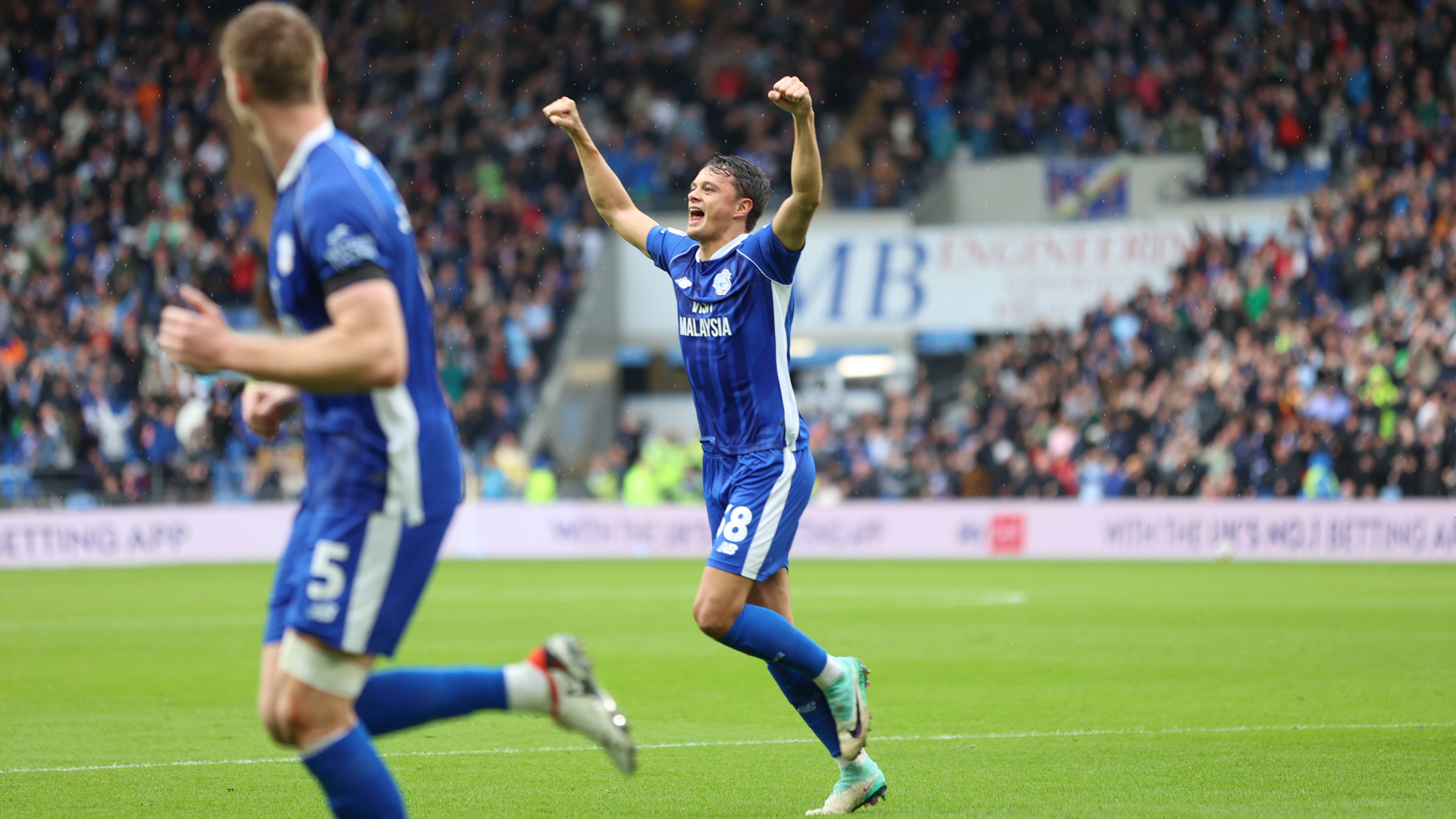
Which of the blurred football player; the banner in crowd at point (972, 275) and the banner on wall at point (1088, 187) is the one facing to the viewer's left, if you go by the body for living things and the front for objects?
the blurred football player

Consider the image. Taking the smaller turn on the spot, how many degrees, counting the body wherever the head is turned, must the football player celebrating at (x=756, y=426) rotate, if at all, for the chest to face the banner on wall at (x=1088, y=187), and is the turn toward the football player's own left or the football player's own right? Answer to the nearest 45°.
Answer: approximately 135° to the football player's own right

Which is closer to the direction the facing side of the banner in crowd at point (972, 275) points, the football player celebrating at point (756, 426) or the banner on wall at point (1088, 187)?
the football player celebrating

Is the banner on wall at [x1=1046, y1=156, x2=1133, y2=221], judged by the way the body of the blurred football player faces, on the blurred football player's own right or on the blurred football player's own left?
on the blurred football player's own right

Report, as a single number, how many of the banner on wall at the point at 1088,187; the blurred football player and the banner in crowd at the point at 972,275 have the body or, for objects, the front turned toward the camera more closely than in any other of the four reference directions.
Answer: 2

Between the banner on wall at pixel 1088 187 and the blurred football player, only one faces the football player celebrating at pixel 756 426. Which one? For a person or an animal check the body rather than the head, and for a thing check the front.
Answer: the banner on wall

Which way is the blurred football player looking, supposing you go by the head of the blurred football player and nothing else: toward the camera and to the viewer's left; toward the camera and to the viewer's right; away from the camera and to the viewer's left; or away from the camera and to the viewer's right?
away from the camera and to the viewer's left

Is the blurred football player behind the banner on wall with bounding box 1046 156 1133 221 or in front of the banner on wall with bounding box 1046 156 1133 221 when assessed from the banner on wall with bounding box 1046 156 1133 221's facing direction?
in front

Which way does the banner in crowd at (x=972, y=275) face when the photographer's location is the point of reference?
facing the viewer

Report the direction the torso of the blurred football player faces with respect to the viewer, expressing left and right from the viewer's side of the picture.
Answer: facing to the left of the viewer

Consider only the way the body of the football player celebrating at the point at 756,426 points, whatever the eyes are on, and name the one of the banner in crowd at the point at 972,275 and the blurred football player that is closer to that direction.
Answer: the blurred football player

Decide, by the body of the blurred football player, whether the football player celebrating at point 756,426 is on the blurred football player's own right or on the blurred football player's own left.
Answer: on the blurred football player's own right

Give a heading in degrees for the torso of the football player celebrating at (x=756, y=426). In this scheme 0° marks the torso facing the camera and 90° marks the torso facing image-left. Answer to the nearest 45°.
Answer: approximately 45°

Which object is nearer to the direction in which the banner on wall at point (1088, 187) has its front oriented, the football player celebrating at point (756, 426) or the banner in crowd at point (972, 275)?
the football player celebrating

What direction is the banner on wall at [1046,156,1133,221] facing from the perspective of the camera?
toward the camera
